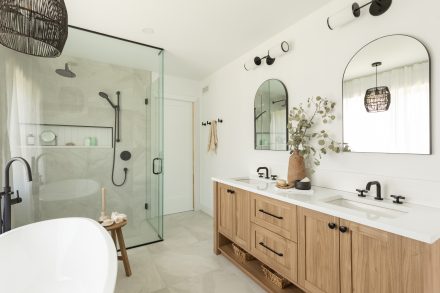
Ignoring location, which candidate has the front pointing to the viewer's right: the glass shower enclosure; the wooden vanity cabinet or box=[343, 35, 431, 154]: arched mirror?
the glass shower enclosure

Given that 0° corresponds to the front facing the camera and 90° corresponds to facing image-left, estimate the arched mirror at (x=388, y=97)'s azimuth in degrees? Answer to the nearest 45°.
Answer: approximately 45°

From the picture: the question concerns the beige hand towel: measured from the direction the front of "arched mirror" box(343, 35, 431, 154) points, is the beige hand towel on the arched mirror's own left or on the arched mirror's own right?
on the arched mirror's own right

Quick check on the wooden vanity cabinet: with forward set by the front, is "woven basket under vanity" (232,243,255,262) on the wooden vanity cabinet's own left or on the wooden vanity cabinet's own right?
on the wooden vanity cabinet's own right

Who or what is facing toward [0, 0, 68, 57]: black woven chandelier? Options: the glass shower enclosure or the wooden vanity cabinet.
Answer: the wooden vanity cabinet
